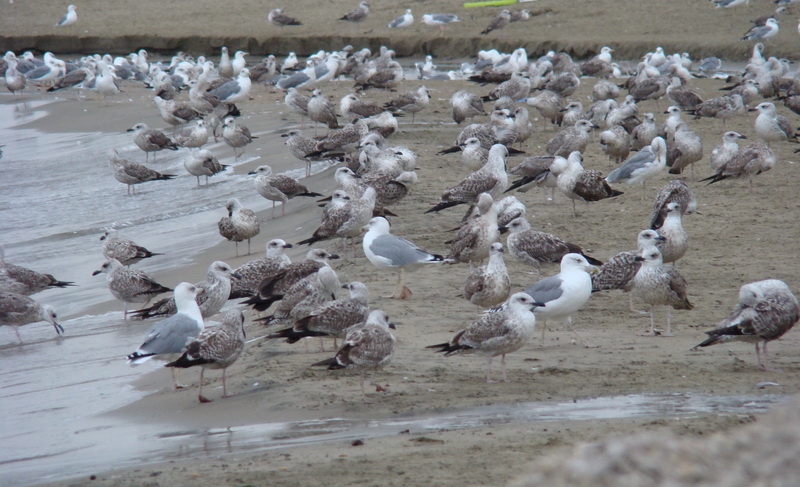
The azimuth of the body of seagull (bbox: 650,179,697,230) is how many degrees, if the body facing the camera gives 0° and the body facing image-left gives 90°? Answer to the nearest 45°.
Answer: approximately 270°

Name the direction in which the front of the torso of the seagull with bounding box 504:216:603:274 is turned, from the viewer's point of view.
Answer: to the viewer's left

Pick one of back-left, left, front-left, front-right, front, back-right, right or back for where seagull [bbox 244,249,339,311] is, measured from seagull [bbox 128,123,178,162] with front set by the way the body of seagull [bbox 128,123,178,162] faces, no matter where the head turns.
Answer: left

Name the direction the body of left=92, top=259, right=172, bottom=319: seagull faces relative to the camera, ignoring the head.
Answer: to the viewer's left

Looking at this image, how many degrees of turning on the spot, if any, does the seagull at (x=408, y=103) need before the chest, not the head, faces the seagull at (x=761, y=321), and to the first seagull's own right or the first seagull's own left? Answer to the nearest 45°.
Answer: approximately 90° to the first seagull's own right

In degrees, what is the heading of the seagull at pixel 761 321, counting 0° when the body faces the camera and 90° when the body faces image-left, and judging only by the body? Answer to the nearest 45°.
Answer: approximately 270°

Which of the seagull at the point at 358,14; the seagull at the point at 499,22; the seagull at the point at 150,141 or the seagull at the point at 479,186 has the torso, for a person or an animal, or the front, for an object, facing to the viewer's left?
the seagull at the point at 150,141

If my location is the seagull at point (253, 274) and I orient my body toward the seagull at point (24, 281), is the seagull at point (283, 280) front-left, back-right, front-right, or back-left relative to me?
back-left

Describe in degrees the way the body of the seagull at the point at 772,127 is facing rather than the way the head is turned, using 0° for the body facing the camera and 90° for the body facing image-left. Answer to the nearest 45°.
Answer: approximately 45°

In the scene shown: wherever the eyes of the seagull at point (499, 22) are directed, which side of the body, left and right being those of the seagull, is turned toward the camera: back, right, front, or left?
right
